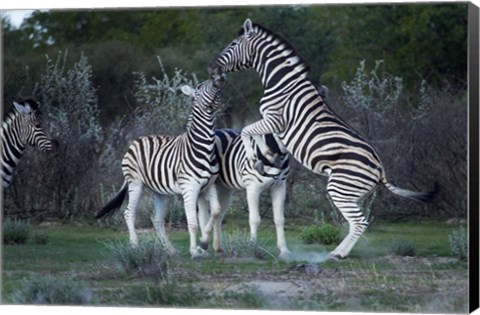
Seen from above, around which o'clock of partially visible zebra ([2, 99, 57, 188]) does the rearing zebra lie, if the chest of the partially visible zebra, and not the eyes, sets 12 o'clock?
The rearing zebra is roughly at 1 o'clock from the partially visible zebra.

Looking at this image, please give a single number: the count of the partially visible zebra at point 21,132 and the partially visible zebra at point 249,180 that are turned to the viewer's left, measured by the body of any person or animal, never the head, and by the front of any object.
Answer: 0

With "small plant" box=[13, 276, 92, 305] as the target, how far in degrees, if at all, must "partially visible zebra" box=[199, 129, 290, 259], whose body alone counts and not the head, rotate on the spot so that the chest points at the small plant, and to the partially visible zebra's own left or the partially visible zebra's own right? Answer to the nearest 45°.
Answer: approximately 135° to the partially visible zebra's own right

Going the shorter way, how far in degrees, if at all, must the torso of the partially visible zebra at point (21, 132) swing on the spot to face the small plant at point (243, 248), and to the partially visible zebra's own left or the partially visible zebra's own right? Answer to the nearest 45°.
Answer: approximately 45° to the partially visible zebra's own right

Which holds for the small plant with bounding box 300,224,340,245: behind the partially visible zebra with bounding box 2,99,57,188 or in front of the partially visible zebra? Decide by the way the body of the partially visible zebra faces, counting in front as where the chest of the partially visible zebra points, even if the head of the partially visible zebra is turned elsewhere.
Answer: in front

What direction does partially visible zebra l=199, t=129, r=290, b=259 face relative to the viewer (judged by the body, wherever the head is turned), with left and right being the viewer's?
facing the viewer and to the right of the viewer

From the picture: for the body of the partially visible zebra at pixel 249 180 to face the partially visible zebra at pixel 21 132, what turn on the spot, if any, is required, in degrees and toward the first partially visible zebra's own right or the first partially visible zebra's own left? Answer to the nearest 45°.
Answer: approximately 135° to the first partially visible zebra's own right

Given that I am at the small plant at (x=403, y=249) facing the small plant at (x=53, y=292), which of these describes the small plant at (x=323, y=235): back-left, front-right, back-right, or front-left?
front-right

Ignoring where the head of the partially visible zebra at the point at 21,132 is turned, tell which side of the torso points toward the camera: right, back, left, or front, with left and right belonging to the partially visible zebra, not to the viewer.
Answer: right

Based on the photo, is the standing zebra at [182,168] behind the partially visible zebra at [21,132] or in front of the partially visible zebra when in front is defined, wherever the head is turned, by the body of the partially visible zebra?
in front
